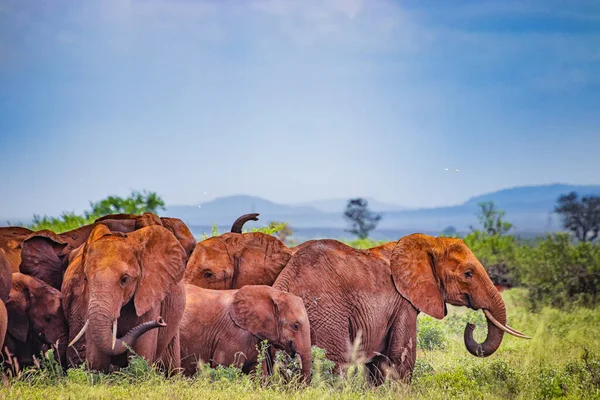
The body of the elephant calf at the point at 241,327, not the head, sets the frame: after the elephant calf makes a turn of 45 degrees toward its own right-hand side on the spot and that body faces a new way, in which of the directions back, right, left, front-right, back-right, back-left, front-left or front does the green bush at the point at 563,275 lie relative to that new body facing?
left

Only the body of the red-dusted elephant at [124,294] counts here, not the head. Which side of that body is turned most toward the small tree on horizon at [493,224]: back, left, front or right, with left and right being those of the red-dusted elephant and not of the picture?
back

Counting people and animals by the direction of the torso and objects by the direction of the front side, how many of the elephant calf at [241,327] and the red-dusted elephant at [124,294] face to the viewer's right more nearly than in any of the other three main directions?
1

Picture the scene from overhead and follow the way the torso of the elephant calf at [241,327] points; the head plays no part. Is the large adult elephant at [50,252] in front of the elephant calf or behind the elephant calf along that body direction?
behind

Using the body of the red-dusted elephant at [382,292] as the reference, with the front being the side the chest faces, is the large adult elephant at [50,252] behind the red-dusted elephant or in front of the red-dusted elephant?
behind

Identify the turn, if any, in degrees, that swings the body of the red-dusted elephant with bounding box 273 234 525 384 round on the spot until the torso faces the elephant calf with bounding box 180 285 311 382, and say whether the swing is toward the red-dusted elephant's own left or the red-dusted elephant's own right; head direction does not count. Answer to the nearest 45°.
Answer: approximately 135° to the red-dusted elephant's own right

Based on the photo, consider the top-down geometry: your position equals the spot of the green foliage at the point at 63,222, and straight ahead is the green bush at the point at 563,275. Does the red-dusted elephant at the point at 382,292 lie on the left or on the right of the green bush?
right

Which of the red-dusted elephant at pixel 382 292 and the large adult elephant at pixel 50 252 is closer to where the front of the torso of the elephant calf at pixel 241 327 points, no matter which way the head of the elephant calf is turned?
the red-dusted elephant

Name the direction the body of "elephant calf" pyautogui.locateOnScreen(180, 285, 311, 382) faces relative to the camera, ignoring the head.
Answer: to the viewer's right

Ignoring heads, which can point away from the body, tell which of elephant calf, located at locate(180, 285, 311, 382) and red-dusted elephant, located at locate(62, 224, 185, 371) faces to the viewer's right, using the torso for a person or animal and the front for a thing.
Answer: the elephant calf

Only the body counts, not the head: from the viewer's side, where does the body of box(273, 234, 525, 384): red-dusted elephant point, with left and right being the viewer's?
facing to the right of the viewer

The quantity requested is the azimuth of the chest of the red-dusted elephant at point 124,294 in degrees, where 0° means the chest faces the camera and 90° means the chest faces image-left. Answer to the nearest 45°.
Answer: approximately 45°

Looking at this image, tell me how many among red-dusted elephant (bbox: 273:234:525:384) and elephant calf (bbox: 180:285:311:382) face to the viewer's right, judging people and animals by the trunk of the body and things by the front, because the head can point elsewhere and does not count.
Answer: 2
